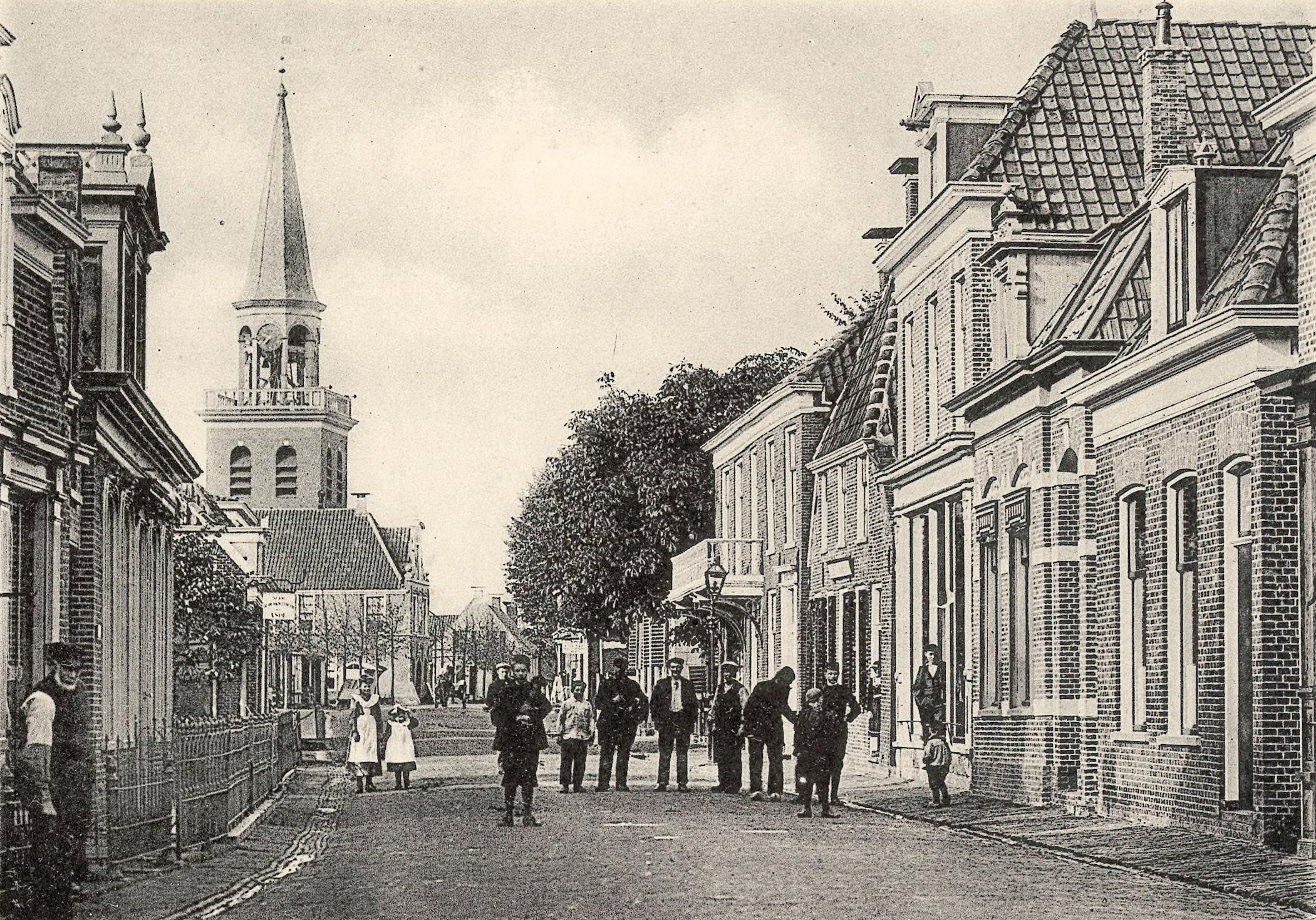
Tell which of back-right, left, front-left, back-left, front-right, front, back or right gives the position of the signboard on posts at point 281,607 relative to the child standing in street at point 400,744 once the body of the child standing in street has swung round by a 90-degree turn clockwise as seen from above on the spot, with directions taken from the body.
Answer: right

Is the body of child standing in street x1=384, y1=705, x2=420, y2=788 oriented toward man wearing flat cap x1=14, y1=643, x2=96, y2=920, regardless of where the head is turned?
yes

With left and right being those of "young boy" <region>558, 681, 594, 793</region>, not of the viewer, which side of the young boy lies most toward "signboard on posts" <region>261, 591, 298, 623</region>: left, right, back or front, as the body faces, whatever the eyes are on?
back

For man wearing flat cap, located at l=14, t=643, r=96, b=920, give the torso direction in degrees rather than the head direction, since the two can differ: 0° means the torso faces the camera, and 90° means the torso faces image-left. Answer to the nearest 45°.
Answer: approximately 315°

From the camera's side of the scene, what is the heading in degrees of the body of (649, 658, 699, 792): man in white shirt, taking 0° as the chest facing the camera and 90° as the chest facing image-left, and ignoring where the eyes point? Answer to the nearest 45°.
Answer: approximately 0°

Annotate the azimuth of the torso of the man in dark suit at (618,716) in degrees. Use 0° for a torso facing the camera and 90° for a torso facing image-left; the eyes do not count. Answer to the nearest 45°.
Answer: approximately 0°

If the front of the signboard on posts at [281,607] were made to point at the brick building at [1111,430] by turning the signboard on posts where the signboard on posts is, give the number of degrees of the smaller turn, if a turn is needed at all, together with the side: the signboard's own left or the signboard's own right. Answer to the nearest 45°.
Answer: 0° — it already faces it
